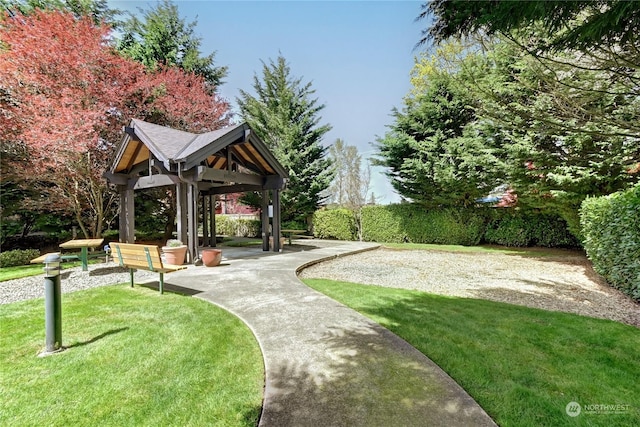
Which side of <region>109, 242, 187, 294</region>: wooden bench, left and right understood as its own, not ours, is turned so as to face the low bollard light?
back

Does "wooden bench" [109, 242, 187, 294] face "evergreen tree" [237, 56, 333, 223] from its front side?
yes

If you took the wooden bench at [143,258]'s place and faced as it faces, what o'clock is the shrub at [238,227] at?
The shrub is roughly at 11 o'clock from the wooden bench.

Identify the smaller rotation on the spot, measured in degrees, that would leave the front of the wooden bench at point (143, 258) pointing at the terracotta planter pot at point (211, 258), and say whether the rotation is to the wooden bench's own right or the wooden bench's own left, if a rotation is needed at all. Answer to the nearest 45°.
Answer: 0° — it already faces it

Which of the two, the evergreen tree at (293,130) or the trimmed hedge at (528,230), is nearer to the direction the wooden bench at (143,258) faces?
the evergreen tree

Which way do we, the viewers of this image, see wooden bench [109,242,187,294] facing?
facing away from the viewer and to the right of the viewer

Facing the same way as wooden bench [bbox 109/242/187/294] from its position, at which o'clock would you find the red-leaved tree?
The red-leaved tree is roughly at 10 o'clock from the wooden bench.

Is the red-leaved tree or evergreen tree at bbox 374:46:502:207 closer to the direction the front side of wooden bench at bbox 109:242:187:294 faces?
the evergreen tree

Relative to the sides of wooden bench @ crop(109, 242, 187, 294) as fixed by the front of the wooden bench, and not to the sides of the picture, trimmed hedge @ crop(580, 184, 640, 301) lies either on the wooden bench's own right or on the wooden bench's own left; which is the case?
on the wooden bench's own right

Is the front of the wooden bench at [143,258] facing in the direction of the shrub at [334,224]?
yes
